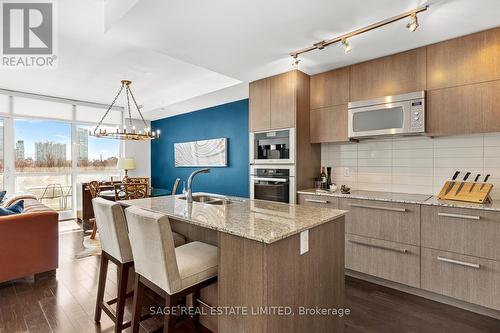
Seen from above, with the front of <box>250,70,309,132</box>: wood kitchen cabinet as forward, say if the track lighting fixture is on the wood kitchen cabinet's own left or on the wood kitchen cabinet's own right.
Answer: on the wood kitchen cabinet's own left

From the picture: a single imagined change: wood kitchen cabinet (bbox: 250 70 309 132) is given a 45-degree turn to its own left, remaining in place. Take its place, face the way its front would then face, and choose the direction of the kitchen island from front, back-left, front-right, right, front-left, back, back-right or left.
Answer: front

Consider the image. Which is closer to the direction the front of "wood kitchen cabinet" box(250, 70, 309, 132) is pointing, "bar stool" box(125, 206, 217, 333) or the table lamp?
the bar stool

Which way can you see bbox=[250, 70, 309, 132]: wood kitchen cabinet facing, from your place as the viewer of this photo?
facing the viewer and to the left of the viewer

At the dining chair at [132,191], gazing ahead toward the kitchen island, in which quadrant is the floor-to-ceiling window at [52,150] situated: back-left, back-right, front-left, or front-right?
back-right

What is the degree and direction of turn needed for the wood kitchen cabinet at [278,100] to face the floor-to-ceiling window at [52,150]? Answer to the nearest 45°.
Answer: approximately 45° to its right
